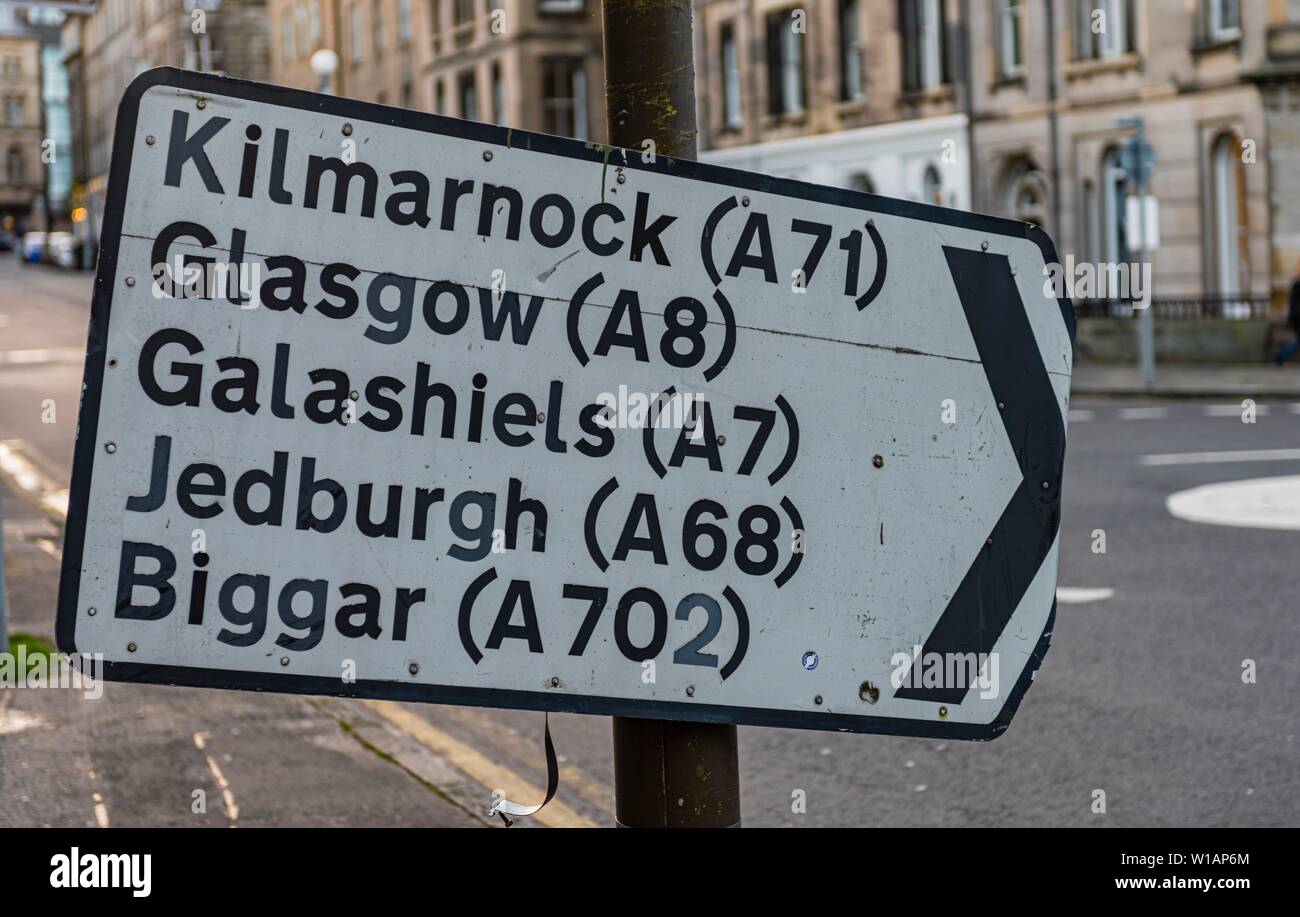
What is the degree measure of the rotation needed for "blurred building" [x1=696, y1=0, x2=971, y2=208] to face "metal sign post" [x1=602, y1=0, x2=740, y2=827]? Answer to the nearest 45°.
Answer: approximately 45° to its left

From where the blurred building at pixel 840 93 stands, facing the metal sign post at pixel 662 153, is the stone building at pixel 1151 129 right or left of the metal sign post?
left

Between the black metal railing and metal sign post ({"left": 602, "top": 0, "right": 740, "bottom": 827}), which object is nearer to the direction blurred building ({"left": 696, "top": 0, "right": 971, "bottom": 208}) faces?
the metal sign post

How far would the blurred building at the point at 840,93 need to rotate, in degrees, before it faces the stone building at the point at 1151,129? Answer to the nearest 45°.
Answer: approximately 90° to its left

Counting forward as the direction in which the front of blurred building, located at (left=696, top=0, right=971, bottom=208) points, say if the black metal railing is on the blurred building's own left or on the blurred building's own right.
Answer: on the blurred building's own left

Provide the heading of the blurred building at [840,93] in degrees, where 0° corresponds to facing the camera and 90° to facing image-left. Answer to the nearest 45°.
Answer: approximately 45°

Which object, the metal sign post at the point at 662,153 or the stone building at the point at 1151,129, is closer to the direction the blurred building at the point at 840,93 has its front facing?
the metal sign post
